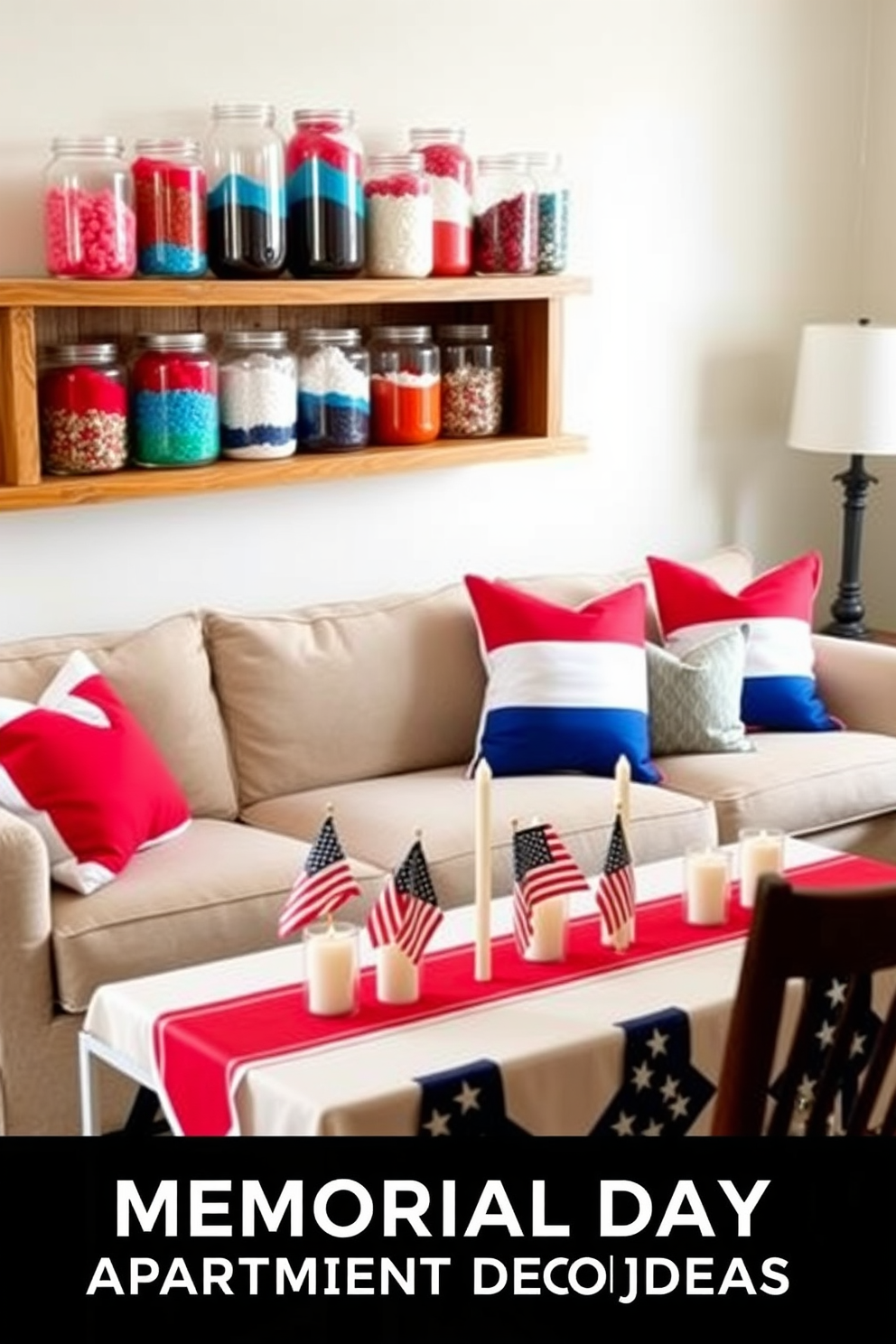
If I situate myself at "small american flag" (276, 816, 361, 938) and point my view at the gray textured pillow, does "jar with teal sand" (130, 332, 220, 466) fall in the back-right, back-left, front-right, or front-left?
front-left

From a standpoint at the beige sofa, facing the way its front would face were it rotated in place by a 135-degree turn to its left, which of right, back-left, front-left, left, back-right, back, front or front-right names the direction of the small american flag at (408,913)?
back

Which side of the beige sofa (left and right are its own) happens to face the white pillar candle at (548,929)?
front

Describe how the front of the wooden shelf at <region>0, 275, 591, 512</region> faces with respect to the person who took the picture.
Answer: facing the viewer and to the right of the viewer

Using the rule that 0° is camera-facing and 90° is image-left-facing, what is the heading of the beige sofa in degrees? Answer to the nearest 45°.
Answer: approximately 315°

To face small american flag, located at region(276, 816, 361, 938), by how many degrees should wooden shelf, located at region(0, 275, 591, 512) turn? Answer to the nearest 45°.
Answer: approximately 45° to its right

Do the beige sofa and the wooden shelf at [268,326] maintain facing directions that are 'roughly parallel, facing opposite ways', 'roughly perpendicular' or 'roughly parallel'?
roughly parallel

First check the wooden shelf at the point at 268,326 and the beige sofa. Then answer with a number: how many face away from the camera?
0
